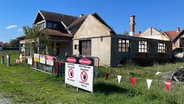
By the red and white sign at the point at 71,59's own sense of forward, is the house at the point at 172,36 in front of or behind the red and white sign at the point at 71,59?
behind

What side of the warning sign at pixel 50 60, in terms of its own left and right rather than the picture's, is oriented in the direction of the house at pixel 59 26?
back

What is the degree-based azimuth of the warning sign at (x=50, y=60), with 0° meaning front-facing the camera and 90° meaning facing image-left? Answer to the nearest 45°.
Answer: approximately 0°

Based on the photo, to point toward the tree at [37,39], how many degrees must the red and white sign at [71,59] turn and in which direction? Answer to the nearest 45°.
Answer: approximately 180°

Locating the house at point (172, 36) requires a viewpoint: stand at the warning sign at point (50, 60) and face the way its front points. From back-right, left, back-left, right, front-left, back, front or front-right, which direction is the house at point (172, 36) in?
back-left

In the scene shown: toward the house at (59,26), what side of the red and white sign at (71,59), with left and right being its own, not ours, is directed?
back
